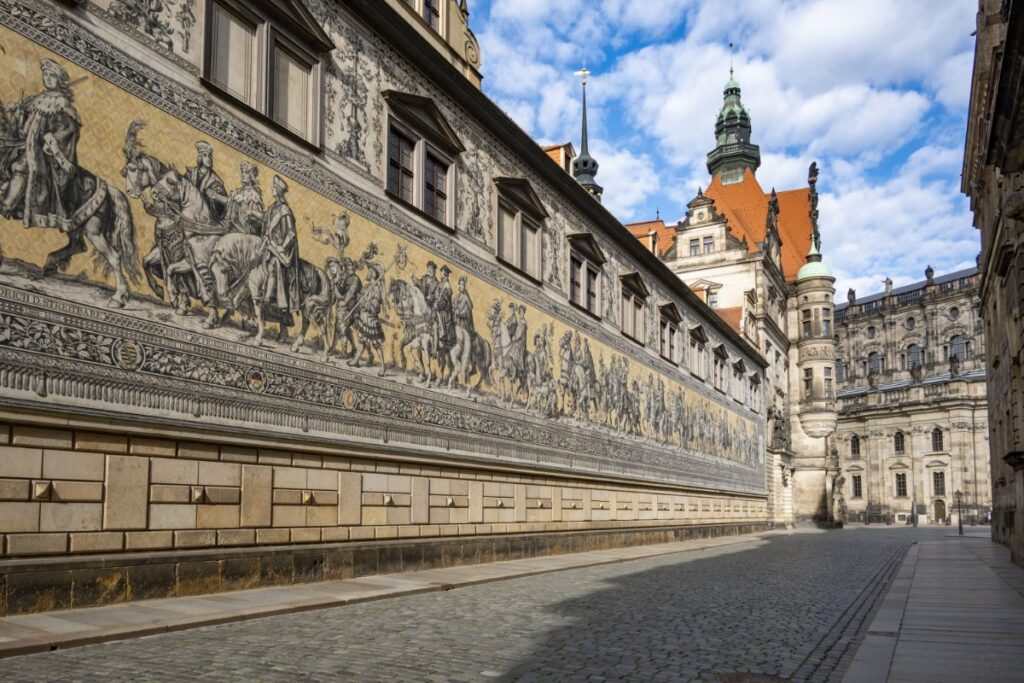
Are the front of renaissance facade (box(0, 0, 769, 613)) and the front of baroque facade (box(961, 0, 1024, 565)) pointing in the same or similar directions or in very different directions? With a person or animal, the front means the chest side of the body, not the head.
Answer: very different directions

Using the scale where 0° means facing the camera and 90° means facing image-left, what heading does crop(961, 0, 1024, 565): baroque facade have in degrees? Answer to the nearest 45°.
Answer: approximately 90°

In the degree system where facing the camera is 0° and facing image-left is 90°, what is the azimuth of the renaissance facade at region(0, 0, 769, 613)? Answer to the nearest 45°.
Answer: approximately 315°

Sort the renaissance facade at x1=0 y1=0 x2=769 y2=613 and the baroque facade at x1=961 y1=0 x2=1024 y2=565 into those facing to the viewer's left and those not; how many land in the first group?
1
